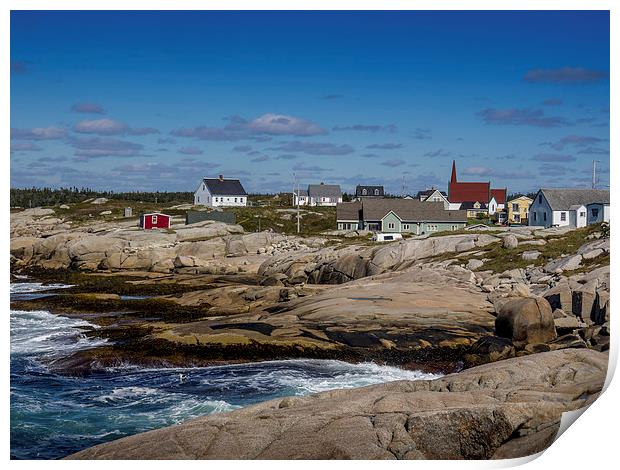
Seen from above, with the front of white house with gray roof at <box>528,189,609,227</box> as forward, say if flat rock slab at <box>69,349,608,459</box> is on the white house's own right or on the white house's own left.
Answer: on the white house's own right

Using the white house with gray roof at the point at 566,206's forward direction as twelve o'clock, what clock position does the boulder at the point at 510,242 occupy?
The boulder is roughly at 2 o'clock from the white house with gray roof.

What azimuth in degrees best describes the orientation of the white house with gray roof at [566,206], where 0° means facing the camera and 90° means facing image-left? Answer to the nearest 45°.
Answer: approximately 315°

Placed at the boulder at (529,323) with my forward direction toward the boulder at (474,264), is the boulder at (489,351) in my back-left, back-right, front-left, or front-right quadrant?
back-left

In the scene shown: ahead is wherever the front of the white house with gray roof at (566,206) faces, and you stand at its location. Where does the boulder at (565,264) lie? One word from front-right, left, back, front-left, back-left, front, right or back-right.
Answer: front-right

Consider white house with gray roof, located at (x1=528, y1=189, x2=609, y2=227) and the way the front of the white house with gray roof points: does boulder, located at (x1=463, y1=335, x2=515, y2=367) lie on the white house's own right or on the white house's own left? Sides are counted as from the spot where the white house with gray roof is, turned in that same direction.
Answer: on the white house's own right

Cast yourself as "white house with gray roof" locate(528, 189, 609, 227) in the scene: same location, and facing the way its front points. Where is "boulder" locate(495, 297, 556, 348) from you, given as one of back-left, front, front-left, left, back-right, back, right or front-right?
front-right

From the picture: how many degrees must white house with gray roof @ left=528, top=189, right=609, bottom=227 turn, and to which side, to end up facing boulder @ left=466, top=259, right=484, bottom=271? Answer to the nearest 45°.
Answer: approximately 45° to its right

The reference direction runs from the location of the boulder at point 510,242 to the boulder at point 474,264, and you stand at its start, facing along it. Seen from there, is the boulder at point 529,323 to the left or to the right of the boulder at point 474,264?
left

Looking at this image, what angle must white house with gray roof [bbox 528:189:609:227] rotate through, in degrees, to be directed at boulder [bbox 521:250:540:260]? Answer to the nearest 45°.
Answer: approximately 45° to its right
